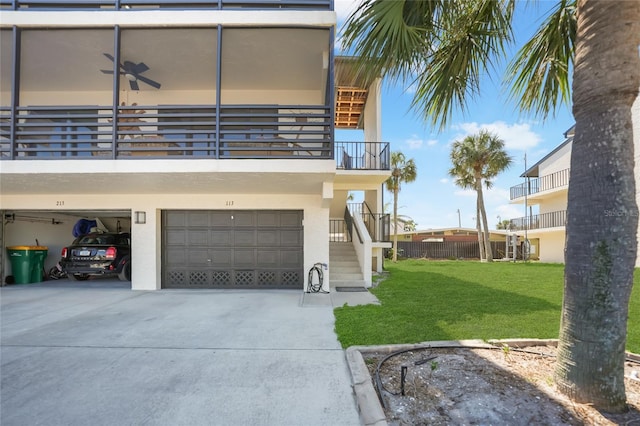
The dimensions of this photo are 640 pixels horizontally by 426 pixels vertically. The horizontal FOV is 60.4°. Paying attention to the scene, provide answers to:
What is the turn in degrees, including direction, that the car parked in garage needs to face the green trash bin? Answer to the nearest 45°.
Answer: approximately 90° to its left

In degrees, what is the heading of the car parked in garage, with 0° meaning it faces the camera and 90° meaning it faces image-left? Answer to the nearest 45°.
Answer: approximately 225°

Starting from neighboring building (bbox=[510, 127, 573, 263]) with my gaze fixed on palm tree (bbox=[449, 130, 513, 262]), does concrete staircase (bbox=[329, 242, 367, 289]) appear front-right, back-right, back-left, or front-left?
front-left

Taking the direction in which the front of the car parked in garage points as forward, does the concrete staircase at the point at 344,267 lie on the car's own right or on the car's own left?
on the car's own right

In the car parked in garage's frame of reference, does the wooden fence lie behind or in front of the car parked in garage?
in front

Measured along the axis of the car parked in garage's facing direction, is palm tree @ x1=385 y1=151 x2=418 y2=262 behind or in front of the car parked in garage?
in front

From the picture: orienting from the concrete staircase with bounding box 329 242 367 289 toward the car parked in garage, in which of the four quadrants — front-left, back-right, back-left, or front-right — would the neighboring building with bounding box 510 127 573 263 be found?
back-right

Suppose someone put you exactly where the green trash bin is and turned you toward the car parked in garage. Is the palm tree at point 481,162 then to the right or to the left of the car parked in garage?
left
